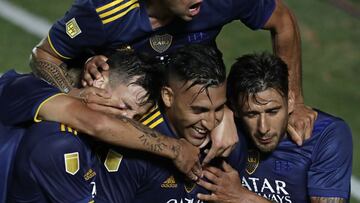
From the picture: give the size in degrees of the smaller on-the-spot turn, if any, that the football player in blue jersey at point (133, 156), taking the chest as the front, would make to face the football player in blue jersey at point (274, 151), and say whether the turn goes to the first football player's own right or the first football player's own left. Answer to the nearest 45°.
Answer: approximately 45° to the first football player's own left

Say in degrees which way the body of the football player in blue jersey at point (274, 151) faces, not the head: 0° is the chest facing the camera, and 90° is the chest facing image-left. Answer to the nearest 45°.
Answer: approximately 45°

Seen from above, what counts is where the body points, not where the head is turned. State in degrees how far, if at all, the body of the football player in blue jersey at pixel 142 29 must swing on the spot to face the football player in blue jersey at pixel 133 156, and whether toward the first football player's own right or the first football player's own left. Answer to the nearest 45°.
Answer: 0° — they already face them

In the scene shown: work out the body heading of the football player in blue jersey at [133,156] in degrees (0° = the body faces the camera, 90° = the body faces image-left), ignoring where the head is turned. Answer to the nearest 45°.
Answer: approximately 315°

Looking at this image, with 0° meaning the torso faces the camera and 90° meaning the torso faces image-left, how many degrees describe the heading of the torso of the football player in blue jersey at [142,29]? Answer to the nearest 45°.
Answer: approximately 0°

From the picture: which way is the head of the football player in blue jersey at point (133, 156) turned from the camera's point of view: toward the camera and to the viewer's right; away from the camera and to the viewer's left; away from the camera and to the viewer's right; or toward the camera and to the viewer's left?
toward the camera and to the viewer's right

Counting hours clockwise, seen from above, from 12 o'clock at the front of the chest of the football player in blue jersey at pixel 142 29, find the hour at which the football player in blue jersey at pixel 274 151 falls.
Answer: the football player in blue jersey at pixel 274 151 is roughly at 10 o'clock from the football player in blue jersey at pixel 142 29.
